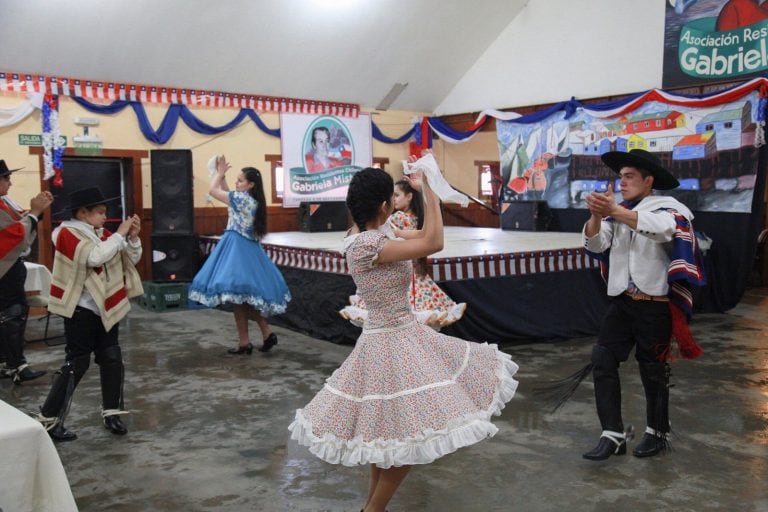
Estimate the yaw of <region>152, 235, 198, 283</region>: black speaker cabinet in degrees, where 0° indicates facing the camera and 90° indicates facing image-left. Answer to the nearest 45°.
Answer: approximately 0°

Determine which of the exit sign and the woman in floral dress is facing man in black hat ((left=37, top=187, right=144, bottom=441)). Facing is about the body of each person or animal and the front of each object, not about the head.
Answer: the exit sign

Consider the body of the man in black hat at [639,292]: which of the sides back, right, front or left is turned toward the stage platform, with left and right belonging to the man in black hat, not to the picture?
right

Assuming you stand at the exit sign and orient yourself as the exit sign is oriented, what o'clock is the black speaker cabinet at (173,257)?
The black speaker cabinet is roughly at 10 o'clock from the exit sign.

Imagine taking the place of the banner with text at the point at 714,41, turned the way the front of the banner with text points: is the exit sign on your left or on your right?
on your right

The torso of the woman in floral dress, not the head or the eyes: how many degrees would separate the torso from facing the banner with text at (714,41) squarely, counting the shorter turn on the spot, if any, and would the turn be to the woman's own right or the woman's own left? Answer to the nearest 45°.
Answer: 0° — they already face it

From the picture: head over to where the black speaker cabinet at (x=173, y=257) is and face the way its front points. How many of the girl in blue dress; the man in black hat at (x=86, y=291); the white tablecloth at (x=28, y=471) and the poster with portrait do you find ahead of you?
3
